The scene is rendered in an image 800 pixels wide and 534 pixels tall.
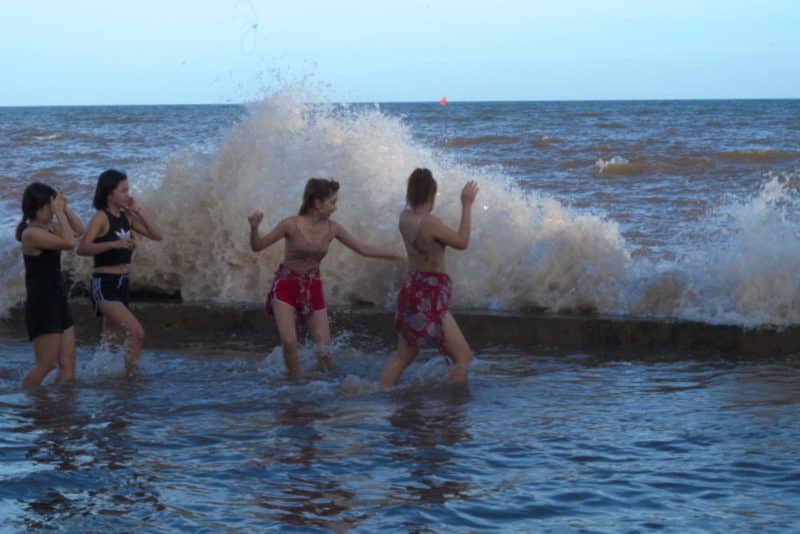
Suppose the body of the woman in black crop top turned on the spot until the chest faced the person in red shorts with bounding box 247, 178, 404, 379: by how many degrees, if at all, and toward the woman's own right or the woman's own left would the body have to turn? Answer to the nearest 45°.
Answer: approximately 45° to the woman's own left

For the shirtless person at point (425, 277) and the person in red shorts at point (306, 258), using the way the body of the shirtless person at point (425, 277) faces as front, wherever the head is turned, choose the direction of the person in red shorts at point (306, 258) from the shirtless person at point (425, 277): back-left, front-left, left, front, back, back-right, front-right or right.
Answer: left

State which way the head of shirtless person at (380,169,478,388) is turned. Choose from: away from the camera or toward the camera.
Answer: away from the camera

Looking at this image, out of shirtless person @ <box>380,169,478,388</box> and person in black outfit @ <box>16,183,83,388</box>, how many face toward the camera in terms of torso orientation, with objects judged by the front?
0

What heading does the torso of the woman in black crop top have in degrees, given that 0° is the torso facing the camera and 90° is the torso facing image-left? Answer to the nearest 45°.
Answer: approximately 315°

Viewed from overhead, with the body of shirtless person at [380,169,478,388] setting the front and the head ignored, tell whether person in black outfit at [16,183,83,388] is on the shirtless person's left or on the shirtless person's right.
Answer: on the shirtless person's left

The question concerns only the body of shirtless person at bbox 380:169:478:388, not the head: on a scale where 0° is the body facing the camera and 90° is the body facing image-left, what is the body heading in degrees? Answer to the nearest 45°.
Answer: approximately 225°

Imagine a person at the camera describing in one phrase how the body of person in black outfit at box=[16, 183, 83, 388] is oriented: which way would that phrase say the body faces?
to the viewer's right

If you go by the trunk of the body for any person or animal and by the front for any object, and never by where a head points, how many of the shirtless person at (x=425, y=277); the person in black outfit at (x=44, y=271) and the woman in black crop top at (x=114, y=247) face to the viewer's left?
0

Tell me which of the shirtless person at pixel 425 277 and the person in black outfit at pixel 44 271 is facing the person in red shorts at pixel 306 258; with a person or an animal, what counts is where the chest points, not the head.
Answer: the person in black outfit
